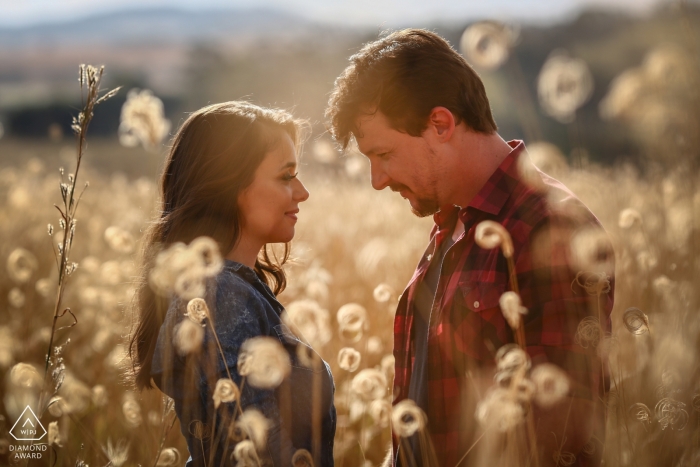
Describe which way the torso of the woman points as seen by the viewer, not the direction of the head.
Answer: to the viewer's right

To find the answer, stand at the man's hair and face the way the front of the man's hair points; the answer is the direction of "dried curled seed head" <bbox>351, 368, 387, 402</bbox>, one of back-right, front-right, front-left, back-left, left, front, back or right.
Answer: left

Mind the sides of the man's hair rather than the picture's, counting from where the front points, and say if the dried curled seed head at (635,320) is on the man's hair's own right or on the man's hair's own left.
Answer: on the man's hair's own left

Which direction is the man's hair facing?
to the viewer's left

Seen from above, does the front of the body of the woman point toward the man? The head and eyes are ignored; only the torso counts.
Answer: yes

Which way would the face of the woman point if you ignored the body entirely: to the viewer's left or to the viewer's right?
to the viewer's right

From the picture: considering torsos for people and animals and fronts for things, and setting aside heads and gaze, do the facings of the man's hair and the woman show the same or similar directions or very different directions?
very different directions

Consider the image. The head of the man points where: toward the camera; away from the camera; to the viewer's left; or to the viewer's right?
to the viewer's left

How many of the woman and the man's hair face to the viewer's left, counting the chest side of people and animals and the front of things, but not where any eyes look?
1

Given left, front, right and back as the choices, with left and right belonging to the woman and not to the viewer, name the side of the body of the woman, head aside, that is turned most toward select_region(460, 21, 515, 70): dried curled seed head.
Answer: front

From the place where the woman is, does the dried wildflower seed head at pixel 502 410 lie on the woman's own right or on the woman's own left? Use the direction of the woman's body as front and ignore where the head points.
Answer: on the woman's own right
